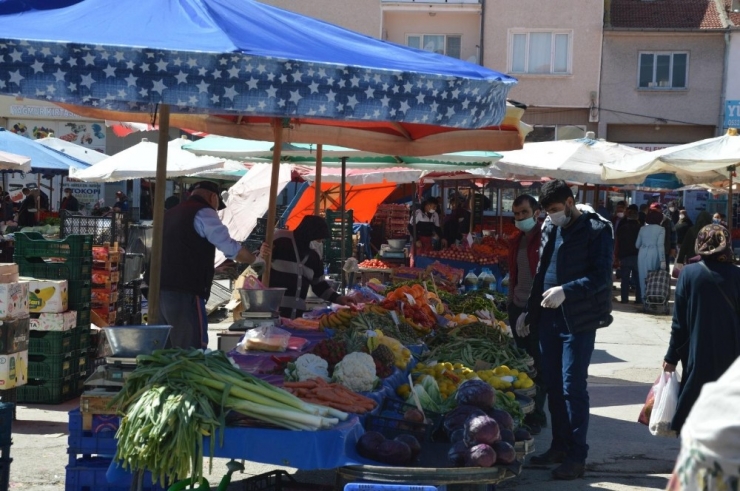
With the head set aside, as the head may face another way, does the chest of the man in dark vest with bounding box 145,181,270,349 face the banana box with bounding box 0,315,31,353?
no

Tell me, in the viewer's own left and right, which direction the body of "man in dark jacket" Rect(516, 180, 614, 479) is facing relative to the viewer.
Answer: facing the viewer and to the left of the viewer

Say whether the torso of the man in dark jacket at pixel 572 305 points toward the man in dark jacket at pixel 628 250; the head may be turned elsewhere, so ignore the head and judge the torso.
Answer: no

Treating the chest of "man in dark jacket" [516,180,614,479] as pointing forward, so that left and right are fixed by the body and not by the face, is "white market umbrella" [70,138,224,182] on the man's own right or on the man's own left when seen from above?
on the man's own right

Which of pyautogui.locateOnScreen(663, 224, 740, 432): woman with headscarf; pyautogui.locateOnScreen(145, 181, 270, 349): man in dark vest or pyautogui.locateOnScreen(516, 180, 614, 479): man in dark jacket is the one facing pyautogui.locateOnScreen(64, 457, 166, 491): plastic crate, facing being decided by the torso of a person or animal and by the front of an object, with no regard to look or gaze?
pyautogui.locateOnScreen(516, 180, 614, 479): man in dark jacket

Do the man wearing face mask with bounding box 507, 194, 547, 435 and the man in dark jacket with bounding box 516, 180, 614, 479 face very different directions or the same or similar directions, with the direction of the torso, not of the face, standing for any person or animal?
same or similar directions

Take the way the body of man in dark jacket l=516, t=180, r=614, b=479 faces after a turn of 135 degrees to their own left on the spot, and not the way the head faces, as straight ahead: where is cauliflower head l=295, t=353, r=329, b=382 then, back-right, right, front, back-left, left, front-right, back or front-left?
back-right

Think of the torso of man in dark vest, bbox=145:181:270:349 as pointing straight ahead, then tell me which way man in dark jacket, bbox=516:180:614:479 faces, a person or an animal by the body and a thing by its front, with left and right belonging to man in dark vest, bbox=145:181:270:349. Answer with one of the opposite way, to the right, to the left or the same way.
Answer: the opposite way

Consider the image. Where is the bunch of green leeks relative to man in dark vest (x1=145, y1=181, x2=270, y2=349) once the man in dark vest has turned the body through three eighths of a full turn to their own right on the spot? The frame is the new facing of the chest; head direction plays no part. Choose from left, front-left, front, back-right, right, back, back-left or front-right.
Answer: front

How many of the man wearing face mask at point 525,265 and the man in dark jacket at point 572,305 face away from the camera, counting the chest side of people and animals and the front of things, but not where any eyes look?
0

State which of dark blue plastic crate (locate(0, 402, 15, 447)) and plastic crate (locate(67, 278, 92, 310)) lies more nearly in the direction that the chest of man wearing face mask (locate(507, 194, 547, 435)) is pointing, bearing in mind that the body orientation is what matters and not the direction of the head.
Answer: the dark blue plastic crate

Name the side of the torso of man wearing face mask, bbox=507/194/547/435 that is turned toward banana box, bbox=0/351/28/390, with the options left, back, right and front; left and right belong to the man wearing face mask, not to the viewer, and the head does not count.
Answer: front
